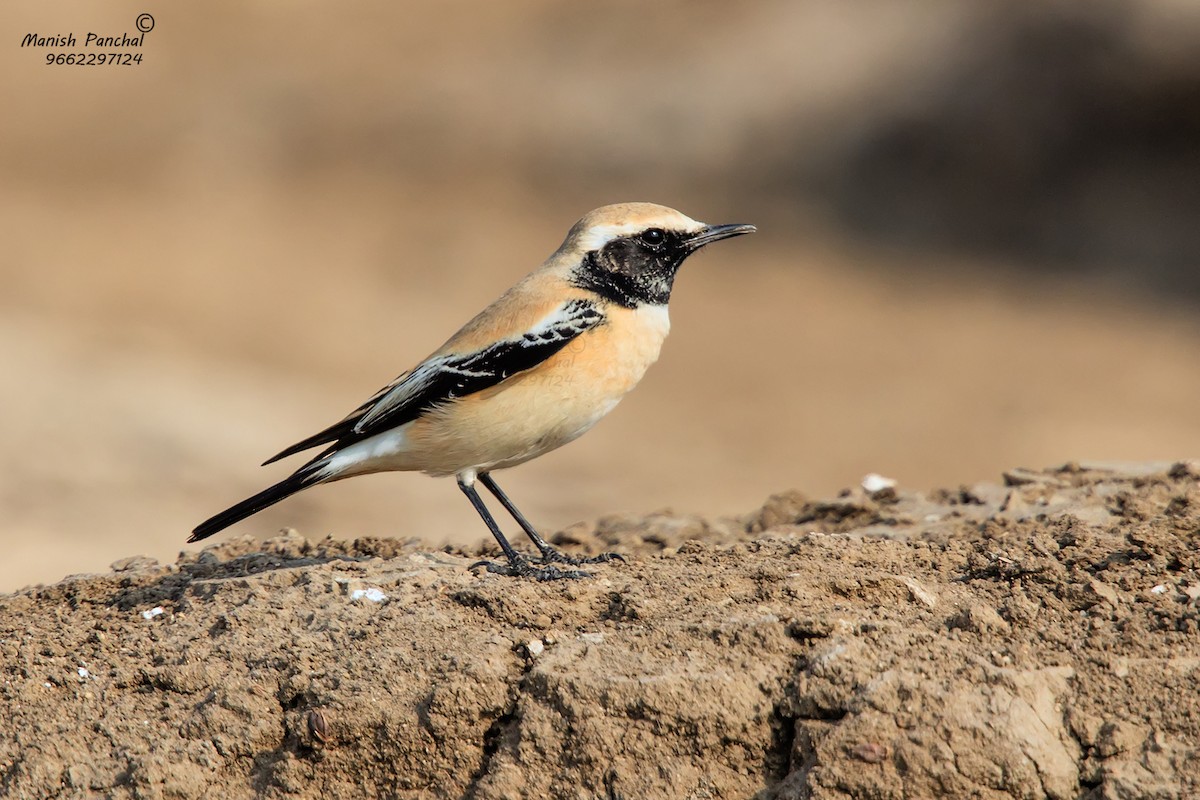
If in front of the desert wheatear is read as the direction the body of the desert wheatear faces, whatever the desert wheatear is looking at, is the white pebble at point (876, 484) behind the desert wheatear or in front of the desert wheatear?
in front

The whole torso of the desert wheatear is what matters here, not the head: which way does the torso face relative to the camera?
to the viewer's right

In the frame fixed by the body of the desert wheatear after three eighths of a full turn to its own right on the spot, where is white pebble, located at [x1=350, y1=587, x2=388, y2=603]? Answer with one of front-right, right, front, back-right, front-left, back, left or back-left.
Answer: front
